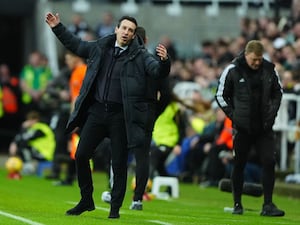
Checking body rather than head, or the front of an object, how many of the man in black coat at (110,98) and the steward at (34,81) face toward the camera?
2

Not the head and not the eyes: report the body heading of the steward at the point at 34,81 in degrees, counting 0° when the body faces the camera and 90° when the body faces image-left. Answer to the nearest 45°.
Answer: approximately 0°

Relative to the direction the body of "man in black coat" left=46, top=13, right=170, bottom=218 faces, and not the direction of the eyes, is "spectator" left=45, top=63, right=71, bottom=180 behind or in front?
behind

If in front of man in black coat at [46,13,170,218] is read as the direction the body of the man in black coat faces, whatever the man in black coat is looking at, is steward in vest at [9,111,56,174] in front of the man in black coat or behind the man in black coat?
behind

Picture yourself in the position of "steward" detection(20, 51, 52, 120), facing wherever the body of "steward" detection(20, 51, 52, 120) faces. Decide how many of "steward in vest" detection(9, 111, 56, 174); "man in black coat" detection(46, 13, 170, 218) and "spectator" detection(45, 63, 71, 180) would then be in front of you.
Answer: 3

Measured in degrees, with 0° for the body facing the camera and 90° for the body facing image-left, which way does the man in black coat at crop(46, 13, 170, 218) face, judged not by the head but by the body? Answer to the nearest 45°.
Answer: approximately 0°
